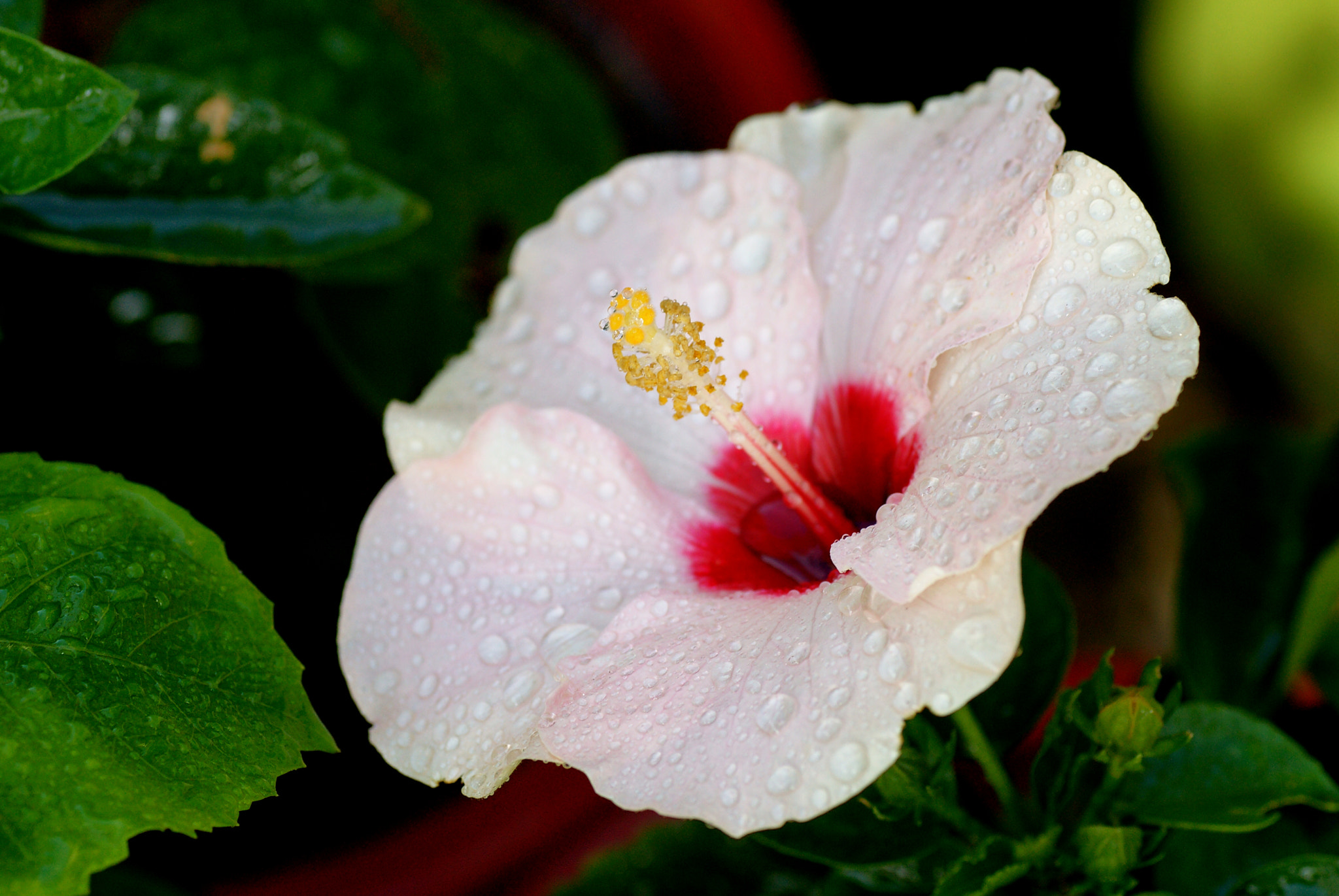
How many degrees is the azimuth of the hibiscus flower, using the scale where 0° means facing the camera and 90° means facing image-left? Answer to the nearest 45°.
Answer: approximately 45°
